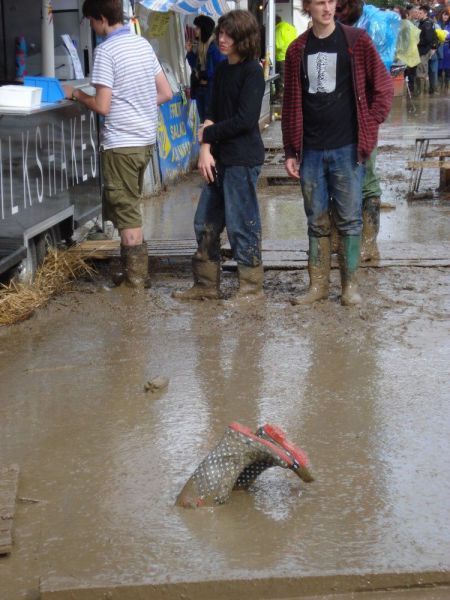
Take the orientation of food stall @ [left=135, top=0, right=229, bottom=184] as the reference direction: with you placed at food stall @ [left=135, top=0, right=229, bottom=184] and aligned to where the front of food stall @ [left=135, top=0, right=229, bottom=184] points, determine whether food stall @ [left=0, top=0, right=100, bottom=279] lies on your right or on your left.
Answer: on your right

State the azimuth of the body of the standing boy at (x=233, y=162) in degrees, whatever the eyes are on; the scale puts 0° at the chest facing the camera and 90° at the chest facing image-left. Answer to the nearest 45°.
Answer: approximately 45°

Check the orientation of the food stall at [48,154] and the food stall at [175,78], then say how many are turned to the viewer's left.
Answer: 0

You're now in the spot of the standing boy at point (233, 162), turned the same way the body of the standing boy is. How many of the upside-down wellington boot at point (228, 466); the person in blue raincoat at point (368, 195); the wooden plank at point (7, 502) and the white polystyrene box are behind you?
1

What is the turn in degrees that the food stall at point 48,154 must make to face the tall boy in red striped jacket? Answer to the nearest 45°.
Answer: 0° — it already faces them

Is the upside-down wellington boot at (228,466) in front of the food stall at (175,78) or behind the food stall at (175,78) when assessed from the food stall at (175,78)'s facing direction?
in front

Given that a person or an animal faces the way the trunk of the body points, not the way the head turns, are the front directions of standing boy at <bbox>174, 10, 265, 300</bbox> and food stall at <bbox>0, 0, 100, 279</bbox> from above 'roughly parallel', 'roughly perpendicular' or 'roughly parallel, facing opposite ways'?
roughly perpendicular

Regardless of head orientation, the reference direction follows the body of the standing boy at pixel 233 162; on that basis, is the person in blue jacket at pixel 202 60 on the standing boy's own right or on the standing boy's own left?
on the standing boy's own right

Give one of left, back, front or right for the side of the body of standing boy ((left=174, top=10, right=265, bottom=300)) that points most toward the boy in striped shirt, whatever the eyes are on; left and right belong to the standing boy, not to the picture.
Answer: right

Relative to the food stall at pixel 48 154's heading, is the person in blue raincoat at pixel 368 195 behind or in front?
in front

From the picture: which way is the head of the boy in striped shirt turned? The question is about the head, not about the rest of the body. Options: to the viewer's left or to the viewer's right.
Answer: to the viewer's left

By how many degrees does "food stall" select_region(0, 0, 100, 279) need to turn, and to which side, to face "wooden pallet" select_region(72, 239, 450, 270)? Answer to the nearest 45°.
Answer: approximately 45° to its left

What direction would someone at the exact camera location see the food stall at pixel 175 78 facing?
facing the viewer and to the right of the viewer

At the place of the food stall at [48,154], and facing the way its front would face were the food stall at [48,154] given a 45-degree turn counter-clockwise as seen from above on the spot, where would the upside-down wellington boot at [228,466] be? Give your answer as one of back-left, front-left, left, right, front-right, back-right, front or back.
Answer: right

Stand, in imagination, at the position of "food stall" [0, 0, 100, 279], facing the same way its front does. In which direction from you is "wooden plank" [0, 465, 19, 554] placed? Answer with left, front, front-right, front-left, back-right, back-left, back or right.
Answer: front-right

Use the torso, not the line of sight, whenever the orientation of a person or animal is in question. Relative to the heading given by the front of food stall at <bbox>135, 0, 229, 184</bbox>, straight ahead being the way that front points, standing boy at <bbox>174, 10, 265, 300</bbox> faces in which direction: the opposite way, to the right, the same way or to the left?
to the right
